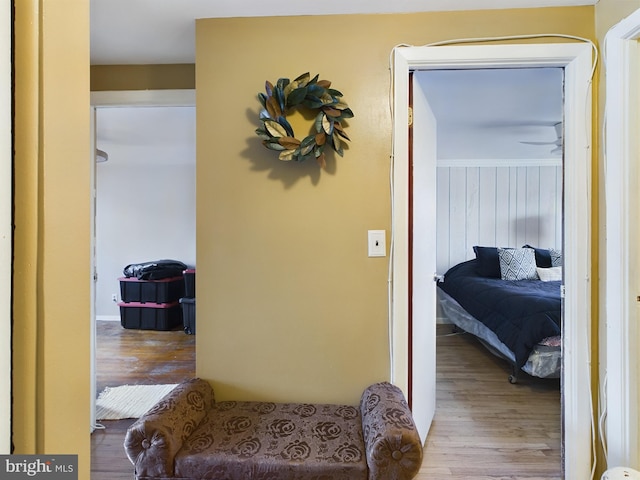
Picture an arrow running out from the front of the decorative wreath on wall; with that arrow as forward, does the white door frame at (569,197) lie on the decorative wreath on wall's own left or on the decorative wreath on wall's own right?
on the decorative wreath on wall's own left

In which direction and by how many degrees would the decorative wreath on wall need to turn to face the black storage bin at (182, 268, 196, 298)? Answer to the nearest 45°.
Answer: approximately 135° to its right

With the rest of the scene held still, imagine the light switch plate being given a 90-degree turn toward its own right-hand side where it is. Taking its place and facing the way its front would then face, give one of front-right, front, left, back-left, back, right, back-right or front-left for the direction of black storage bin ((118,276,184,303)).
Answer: front-right

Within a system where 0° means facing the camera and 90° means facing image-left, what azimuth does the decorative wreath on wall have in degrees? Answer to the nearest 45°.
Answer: approximately 0°

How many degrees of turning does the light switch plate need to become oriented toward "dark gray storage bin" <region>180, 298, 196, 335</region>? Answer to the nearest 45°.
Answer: approximately 135° to its right

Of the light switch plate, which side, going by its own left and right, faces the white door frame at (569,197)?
left

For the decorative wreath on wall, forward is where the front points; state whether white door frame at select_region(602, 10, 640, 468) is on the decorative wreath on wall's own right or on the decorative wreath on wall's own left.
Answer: on the decorative wreath on wall's own left

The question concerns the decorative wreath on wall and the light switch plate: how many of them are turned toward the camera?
2

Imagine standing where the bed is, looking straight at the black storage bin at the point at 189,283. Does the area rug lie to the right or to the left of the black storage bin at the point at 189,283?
left

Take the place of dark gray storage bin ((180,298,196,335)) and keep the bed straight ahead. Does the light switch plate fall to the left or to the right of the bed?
right

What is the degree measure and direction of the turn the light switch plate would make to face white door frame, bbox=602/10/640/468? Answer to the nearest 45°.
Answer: approximately 90° to its left

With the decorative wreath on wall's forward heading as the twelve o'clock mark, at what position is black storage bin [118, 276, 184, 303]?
The black storage bin is roughly at 5 o'clock from the decorative wreath on wall.

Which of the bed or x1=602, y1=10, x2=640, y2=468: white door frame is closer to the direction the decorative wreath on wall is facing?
the white door frame

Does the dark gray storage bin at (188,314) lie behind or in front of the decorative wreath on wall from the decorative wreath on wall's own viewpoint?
behind
